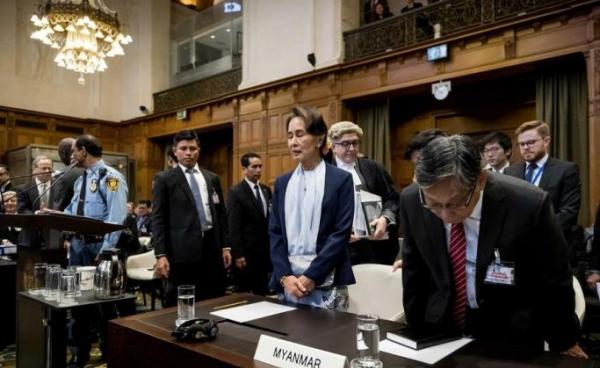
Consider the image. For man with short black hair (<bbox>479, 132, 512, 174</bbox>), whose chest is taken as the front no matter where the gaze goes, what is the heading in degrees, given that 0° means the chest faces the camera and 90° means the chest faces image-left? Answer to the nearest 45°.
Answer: approximately 45°

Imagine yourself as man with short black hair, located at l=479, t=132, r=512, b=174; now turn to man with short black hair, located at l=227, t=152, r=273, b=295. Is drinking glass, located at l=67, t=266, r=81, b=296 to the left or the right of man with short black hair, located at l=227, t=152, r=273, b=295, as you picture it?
left

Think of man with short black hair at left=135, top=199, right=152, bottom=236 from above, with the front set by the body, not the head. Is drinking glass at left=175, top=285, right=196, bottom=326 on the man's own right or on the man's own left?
on the man's own left

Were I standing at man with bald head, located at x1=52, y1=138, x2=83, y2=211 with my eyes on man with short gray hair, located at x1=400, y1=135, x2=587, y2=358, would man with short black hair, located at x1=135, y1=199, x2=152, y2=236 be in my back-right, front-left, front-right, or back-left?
back-left

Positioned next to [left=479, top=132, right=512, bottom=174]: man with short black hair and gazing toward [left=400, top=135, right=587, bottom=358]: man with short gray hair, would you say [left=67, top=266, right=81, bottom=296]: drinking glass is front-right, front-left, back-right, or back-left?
front-right

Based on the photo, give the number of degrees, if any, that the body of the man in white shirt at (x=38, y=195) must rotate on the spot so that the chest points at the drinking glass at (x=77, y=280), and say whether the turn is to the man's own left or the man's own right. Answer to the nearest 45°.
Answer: approximately 45° to the man's own right

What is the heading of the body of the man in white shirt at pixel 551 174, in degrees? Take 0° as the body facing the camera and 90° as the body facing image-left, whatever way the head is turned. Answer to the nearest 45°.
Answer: approximately 45°

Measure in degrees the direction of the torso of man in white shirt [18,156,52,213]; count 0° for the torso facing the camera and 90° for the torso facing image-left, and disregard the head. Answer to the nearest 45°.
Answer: approximately 315°

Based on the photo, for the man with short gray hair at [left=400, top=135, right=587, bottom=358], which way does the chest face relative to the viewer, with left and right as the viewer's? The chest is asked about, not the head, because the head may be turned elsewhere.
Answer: facing the viewer and to the left of the viewer
